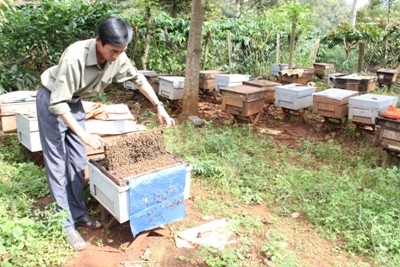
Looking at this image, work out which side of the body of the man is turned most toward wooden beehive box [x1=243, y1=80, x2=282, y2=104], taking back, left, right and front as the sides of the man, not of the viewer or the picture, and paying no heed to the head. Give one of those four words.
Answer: left

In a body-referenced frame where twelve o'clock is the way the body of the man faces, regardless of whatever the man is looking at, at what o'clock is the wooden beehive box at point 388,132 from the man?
The wooden beehive box is roughly at 10 o'clock from the man.

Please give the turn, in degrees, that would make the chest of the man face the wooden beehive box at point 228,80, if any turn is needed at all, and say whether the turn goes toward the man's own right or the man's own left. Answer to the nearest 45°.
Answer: approximately 90° to the man's own left

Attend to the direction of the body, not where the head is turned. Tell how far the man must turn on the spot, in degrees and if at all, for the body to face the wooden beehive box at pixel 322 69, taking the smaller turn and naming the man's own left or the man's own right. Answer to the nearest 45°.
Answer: approximately 90° to the man's own left

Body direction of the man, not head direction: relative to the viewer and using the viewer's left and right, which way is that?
facing the viewer and to the right of the viewer

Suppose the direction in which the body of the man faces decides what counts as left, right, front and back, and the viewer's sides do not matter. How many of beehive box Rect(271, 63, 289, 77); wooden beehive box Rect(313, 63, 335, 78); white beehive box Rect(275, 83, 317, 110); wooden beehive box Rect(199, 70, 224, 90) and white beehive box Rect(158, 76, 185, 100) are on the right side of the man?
0

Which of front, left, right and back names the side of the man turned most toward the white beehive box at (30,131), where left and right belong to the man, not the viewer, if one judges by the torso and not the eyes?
back

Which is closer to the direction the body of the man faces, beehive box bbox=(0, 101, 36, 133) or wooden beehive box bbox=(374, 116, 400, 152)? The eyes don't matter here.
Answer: the wooden beehive box

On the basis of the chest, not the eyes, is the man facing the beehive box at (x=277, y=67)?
no

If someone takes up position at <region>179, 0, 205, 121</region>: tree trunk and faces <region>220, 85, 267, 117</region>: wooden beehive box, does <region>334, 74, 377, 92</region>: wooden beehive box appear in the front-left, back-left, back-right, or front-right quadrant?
front-left

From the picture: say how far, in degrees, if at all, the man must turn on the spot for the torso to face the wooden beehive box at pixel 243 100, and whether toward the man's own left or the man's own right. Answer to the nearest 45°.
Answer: approximately 90° to the man's own left

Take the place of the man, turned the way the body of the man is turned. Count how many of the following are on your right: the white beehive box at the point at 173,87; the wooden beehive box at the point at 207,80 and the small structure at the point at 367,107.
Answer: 0

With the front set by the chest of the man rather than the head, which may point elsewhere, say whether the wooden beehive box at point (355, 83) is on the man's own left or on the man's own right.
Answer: on the man's own left

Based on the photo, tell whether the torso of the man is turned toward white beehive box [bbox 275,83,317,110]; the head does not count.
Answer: no
